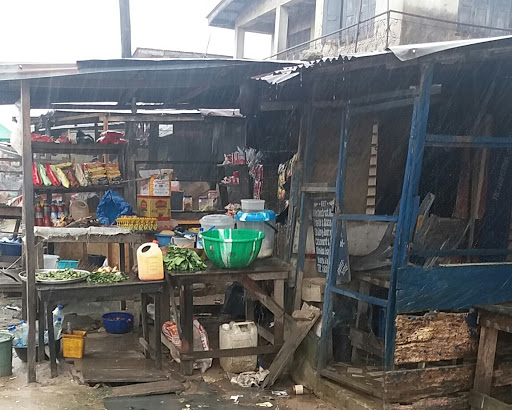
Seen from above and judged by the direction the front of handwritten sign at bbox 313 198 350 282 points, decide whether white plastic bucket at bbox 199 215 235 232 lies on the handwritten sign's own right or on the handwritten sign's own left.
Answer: on the handwritten sign's own right

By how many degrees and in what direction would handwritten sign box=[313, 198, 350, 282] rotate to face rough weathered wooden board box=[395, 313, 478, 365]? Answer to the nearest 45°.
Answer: approximately 45° to its left

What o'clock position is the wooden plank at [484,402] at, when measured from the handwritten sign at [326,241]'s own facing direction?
The wooden plank is roughly at 10 o'clock from the handwritten sign.

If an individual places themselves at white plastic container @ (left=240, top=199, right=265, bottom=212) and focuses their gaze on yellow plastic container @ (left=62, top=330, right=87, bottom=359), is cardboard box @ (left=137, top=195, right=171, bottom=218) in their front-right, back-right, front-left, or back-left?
front-right

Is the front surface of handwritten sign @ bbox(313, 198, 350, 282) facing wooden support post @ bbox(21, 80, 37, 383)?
no

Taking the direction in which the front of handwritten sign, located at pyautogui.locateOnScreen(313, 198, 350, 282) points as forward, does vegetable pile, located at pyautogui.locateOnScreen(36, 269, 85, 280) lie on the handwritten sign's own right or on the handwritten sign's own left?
on the handwritten sign's own right

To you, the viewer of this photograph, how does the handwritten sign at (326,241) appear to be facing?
facing the viewer

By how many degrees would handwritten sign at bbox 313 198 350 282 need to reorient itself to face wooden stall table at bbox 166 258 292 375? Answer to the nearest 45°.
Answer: approximately 90° to its right

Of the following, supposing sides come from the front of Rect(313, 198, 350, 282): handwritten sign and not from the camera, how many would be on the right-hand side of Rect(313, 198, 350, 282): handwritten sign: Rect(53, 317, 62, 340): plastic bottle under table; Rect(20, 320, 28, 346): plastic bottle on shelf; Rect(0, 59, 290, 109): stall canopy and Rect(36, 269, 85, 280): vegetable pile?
4

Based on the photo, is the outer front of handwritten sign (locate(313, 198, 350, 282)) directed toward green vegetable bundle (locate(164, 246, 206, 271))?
no

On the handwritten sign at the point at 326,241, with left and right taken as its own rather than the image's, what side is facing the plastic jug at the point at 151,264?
right

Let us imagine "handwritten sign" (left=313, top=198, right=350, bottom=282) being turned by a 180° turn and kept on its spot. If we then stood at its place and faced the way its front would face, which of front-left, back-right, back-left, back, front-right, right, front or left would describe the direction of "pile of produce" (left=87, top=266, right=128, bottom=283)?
left

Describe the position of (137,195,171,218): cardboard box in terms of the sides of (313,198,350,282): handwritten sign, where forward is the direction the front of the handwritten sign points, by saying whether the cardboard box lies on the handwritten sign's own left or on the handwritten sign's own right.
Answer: on the handwritten sign's own right

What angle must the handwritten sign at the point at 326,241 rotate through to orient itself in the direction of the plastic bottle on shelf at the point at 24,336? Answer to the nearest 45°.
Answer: approximately 90° to its right

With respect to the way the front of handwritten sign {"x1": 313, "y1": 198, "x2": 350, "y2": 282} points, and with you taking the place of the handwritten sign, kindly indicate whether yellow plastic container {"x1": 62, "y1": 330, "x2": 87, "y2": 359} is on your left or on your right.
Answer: on your right

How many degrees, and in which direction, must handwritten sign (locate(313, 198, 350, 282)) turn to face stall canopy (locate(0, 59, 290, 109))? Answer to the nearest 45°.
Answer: approximately 90° to its right

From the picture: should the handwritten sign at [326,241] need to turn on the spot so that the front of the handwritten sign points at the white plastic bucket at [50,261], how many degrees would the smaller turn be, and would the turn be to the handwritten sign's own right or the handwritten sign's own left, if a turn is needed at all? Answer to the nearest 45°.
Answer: approximately 90° to the handwritten sign's own right

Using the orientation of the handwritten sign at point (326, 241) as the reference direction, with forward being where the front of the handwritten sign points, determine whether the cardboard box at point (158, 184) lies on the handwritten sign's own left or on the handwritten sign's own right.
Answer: on the handwritten sign's own right
